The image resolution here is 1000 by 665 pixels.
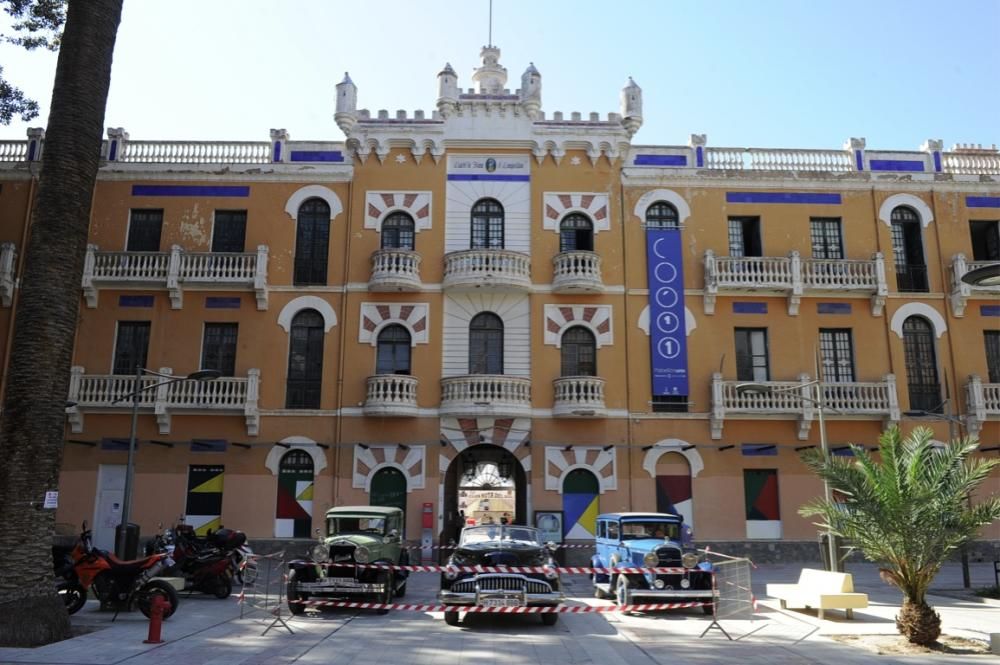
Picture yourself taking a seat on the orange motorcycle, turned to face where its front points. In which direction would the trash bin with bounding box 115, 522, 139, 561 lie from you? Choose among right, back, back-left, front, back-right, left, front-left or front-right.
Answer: right

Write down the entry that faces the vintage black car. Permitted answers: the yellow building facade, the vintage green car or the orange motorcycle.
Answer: the yellow building facade

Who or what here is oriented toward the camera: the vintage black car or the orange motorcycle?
the vintage black car

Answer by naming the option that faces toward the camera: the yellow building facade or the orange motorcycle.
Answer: the yellow building facade

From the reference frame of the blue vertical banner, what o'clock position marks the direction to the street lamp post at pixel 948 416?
The street lamp post is roughly at 9 o'clock from the blue vertical banner.

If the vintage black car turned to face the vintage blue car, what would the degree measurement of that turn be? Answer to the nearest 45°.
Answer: approximately 135° to its left

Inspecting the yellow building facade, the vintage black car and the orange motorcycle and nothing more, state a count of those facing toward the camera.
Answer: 2

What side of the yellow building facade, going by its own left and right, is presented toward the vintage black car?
front

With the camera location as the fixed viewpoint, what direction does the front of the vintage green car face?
facing the viewer and to the left of the viewer

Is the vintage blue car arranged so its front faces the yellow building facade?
no

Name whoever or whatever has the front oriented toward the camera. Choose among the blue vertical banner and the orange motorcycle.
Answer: the blue vertical banner

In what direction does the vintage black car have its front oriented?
toward the camera

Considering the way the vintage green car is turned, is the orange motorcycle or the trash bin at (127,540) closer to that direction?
the orange motorcycle

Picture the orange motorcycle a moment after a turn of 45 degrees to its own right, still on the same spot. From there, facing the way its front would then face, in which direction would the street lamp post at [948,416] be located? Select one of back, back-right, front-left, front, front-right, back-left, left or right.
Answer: back-right

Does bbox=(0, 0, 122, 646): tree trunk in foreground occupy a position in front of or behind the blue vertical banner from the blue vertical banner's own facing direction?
in front

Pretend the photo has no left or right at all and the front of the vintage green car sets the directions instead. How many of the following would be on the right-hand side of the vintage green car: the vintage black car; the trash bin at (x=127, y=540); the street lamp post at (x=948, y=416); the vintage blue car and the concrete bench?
1

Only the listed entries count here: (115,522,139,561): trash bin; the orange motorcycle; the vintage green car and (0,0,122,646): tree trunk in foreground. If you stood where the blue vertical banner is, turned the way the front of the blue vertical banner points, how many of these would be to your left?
0

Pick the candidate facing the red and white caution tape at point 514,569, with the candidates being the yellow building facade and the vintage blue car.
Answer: the yellow building facade

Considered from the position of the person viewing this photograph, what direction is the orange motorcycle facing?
facing to the left of the viewer

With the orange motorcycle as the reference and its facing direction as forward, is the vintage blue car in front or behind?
behind

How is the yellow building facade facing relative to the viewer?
toward the camera
